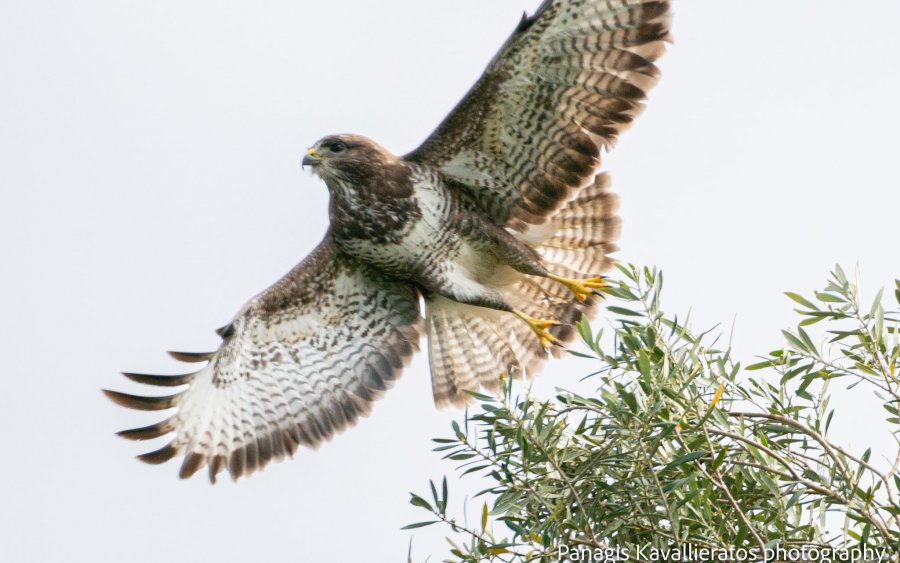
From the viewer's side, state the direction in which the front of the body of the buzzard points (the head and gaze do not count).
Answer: to the viewer's left
